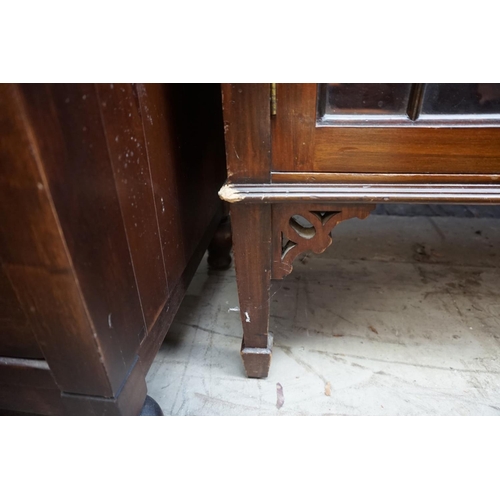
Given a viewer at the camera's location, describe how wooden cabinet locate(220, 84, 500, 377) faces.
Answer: facing the viewer
